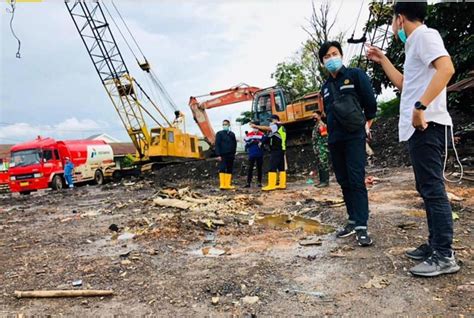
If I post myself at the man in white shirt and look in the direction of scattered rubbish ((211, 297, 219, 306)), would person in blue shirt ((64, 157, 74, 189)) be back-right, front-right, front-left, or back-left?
front-right

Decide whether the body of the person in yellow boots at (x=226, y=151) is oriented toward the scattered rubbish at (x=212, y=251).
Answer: yes

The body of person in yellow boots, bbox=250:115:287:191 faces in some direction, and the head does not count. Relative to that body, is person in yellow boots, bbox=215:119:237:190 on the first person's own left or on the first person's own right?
on the first person's own right

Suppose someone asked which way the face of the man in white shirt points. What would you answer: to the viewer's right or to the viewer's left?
to the viewer's left

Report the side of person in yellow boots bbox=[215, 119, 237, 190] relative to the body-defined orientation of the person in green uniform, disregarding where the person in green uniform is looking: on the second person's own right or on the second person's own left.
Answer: on the second person's own right

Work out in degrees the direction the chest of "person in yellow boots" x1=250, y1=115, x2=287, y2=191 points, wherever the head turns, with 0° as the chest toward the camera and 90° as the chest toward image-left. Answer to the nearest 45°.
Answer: approximately 90°

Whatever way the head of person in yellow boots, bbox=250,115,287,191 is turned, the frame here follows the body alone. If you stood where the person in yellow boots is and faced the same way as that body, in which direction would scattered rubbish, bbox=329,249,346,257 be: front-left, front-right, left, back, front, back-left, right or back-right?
left

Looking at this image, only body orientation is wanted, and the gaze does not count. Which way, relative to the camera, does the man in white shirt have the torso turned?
to the viewer's left

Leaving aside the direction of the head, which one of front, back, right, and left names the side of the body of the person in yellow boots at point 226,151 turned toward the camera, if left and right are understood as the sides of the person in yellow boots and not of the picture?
front
